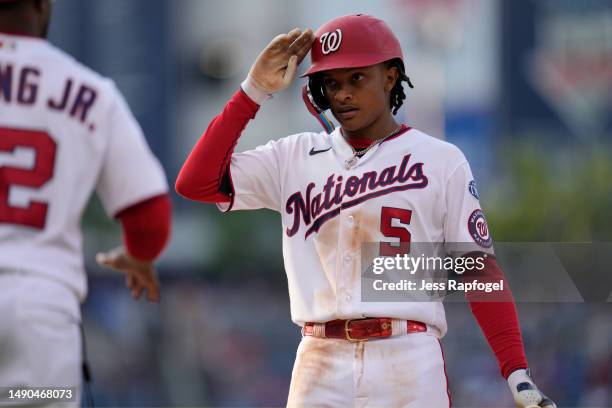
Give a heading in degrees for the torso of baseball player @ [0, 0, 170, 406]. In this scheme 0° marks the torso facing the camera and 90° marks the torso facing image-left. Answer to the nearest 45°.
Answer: approximately 180°

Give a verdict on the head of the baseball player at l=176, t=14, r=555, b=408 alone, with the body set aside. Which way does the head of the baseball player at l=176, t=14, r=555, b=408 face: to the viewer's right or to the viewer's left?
to the viewer's left

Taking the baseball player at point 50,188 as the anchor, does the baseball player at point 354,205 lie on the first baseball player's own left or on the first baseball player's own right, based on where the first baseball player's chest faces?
on the first baseball player's own right
